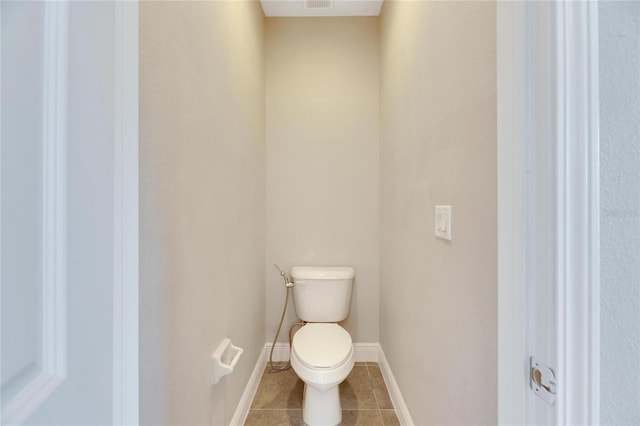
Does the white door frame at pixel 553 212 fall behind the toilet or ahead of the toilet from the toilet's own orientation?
ahead

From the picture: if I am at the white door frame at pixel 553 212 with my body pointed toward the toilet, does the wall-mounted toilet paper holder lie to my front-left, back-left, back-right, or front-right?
front-left

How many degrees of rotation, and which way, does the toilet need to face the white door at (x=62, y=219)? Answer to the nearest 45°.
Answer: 0° — it already faces it

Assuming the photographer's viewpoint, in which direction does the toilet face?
facing the viewer

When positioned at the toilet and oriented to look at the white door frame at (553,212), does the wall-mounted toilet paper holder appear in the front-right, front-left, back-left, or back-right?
front-right
